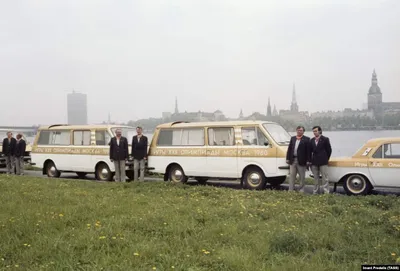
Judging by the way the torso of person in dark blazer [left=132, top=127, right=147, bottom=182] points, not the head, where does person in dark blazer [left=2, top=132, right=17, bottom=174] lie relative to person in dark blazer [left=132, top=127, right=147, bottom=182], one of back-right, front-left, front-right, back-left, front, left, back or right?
back-right

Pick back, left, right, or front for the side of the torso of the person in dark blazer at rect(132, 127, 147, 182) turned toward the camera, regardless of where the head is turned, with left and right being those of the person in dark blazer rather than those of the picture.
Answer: front

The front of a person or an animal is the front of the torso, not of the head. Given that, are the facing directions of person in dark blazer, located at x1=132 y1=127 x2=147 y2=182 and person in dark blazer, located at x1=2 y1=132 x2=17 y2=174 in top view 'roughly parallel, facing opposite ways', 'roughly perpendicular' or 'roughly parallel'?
roughly parallel

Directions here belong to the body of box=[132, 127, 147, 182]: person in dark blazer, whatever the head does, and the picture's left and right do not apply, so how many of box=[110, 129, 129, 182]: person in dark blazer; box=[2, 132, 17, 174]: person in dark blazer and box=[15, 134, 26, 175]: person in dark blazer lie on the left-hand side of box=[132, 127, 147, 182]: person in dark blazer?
0

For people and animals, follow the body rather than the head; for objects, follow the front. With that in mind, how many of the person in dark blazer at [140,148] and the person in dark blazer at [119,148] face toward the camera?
2

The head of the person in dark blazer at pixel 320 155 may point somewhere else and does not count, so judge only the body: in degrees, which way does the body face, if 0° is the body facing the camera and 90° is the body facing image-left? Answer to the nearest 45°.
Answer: approximately 45°

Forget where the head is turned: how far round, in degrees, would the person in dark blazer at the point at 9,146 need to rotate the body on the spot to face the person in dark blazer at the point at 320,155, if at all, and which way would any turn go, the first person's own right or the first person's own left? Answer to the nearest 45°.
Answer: approximately 45° to the first person's own left

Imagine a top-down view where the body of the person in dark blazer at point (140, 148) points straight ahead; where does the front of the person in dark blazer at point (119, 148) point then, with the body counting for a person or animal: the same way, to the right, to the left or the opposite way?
the same way

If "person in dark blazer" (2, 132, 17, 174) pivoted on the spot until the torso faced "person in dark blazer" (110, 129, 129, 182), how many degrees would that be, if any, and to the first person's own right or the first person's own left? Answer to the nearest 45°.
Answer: approximately 45° to the first person's own left

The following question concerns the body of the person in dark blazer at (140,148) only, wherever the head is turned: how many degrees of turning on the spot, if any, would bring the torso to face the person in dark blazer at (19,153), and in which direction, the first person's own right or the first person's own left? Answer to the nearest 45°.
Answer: approximately 135° to the first person's own right

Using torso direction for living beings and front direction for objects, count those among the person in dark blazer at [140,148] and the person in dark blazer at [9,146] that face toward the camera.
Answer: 2

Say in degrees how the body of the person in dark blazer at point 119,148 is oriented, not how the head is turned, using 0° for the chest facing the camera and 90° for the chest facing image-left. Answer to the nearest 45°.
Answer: approximately 0°

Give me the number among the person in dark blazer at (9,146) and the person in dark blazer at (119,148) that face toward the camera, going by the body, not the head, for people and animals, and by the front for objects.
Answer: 2

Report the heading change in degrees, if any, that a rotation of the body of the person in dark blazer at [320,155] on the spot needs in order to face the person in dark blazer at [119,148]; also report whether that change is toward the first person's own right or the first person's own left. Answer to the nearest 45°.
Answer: approximately 45° to the first person's own right

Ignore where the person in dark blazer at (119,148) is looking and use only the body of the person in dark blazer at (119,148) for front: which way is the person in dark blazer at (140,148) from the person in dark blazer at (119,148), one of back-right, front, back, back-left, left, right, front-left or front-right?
left

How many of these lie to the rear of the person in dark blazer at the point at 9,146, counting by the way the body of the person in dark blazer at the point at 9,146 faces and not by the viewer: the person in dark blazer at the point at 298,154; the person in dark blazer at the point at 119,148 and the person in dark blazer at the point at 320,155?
0

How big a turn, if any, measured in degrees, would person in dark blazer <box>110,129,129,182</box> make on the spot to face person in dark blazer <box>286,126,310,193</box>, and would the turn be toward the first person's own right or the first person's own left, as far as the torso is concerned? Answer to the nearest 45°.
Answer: approximately 45° to the first person's own left

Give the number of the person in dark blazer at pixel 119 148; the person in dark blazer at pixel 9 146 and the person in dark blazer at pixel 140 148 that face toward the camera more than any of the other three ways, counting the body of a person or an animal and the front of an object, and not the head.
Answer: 3

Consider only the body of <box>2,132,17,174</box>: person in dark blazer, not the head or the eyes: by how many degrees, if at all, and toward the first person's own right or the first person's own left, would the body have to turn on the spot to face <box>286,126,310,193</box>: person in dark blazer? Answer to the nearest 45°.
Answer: approximately 45° to the first person's own left
